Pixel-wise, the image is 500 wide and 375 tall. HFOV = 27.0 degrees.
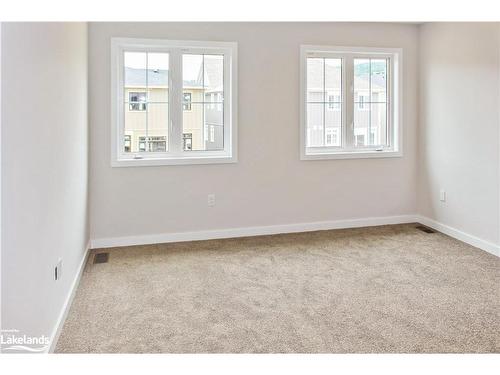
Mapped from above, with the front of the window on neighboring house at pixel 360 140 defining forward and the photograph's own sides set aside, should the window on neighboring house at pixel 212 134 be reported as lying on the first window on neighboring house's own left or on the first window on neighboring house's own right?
on the first window on neighboring house's own right

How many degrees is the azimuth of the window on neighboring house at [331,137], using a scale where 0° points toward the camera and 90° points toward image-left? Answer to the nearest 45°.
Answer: approximately 0°

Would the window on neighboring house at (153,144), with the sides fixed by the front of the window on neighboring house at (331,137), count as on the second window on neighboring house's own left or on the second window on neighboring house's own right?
on the second window on neighboring house's own right

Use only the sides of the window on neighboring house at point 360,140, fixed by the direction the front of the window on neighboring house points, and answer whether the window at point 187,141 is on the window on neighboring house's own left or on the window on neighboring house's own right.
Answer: on the window on neighboring house's own right
